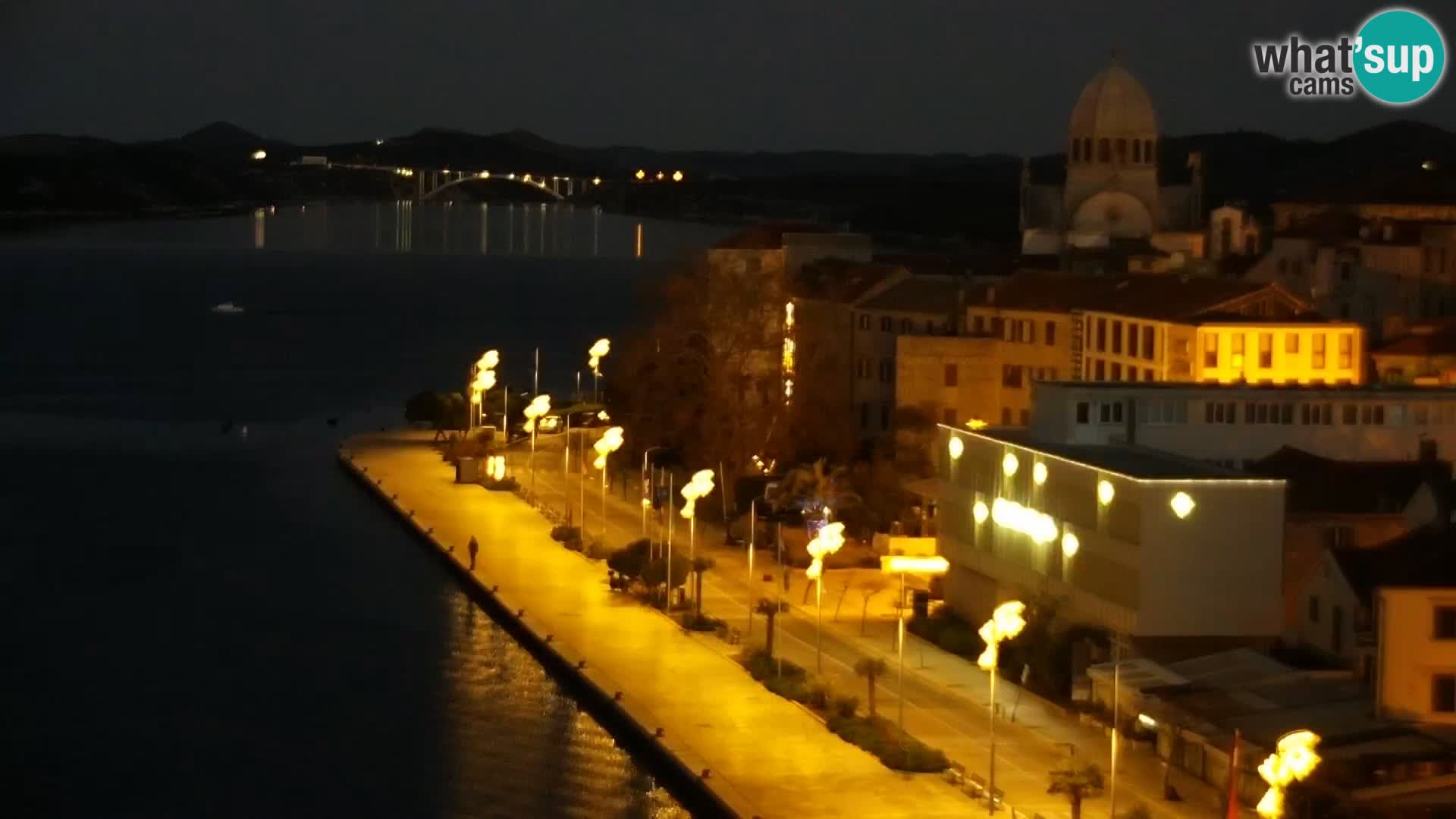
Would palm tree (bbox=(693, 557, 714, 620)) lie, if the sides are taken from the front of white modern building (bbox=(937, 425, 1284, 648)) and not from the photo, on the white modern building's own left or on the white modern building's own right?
on the white modern building's own right

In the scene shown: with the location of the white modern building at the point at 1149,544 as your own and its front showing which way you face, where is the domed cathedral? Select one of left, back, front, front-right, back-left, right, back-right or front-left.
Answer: back-right

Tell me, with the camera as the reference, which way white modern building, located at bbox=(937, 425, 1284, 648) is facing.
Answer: facing the viewer and to the left of the viewer

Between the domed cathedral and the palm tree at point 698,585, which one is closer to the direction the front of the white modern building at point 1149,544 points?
the palm tree

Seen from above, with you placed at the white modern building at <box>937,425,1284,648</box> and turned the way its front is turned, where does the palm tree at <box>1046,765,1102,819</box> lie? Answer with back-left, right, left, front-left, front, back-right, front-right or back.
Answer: front-left

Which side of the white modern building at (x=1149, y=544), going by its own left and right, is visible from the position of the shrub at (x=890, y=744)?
front

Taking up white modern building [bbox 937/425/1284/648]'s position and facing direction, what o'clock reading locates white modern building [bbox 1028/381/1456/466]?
white modern building [bbox 1028/381/1456/466] is roughly at 5 o'clock from white modern building [bbox 937/425/1284/648].

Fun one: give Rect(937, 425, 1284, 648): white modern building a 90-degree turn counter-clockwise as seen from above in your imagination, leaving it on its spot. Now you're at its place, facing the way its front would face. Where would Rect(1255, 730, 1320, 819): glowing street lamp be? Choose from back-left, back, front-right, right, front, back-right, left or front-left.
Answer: front-right

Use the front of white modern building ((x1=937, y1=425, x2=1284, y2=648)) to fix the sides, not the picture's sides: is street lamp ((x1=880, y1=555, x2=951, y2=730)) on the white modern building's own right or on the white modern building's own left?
on the white modern building's own right

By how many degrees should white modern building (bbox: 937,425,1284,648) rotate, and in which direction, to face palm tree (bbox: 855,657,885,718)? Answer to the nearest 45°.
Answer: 0° — it already faces it

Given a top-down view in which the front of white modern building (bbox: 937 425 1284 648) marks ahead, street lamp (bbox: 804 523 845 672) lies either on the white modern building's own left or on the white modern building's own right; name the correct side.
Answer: on the white modern building's own right
